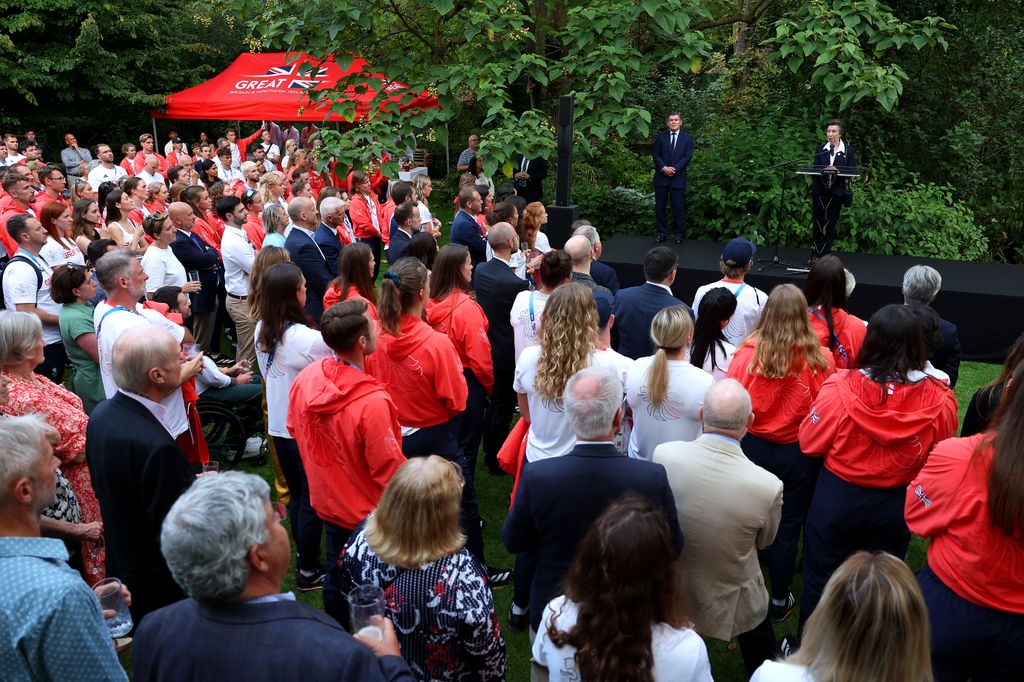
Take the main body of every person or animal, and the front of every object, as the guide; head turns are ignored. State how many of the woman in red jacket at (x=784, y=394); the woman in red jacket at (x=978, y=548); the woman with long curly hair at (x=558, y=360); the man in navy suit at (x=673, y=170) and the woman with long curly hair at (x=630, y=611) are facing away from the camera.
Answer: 4

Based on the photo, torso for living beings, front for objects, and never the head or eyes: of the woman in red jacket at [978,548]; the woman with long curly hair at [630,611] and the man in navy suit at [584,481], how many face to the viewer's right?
0

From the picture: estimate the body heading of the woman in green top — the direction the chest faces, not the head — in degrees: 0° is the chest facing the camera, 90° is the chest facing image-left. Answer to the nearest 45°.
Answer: approximately 270°

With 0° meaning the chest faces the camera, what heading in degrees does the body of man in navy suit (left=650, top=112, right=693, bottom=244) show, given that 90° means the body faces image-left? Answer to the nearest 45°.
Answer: approximately 0°

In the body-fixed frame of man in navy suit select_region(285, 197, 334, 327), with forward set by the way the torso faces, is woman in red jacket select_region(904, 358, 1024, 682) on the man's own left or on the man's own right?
on the man's own right

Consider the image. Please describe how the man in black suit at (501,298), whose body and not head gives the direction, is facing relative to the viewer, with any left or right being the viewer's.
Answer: facing away from the viewer and to the right of the viewer

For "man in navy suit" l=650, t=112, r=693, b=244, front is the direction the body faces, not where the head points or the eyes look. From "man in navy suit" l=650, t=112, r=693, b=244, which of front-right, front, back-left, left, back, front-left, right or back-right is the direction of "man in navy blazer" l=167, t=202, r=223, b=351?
front-right

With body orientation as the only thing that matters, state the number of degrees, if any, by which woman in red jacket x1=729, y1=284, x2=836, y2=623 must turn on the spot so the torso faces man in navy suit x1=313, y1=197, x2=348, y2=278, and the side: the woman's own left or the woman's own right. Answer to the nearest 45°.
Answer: approximately 45° to the woman's own left

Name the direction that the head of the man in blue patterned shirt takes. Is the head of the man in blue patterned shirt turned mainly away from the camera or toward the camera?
away from the camera

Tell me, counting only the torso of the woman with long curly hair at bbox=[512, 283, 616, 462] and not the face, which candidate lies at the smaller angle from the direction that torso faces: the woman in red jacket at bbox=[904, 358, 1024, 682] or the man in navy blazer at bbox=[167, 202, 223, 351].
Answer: the man in navy blazer

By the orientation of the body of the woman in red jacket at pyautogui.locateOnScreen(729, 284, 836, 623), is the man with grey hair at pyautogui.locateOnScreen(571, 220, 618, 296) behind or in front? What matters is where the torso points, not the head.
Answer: in front

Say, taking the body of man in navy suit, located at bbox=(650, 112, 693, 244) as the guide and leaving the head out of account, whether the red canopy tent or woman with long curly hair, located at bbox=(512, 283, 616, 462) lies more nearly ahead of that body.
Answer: the woman with long curly hair

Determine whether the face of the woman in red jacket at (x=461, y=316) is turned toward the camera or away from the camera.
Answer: away from the camera

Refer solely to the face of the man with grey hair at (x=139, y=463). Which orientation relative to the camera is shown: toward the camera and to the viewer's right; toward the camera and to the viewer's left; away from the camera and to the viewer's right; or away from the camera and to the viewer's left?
away from the camera and to the viewer's right

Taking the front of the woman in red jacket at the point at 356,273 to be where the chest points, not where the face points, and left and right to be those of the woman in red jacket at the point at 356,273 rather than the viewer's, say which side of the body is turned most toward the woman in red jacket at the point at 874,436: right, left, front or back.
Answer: right

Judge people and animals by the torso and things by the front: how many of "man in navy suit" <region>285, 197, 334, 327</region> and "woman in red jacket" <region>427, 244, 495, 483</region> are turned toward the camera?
0

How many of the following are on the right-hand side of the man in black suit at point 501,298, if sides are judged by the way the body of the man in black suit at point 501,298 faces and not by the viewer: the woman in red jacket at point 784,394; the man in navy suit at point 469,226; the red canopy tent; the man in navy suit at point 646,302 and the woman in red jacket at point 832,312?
3

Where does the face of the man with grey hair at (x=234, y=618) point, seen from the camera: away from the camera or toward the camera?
away from the camera

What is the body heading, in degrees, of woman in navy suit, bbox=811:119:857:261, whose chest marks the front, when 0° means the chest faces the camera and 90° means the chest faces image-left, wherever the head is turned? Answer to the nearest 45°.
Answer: approximately 45°

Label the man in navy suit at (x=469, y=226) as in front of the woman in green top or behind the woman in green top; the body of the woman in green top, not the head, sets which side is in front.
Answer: in front

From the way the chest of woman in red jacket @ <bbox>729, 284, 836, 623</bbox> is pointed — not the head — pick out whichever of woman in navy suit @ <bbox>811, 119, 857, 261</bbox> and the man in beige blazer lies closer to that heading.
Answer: the woman in navy suit

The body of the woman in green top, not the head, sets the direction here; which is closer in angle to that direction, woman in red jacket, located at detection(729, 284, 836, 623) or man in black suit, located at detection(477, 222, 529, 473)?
the man in black suit

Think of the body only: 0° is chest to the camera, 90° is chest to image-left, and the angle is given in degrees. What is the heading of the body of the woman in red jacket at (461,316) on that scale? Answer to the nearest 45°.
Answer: approximately 225°

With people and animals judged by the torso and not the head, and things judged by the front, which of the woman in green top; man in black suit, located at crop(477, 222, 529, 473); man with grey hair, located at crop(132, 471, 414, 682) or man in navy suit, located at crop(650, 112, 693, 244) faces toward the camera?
man in navy suit, located at crop(650, 112, 693, 244)

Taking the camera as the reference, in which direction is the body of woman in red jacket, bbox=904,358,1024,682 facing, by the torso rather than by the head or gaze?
away from the camera

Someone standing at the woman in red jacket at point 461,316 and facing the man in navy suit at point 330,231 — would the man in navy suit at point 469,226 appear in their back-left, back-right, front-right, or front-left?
front-right
